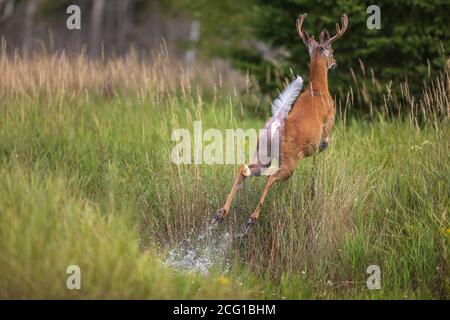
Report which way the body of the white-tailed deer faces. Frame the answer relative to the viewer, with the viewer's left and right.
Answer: facing away from the viewer and to the right of the viewer
